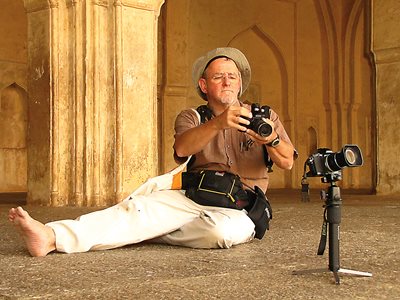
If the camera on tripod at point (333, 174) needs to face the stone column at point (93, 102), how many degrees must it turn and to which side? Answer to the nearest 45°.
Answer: approximately 180°

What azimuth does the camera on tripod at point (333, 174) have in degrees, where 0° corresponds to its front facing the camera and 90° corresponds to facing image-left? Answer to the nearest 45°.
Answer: approximately 315°

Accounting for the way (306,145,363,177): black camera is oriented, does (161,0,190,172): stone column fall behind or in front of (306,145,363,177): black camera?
behind

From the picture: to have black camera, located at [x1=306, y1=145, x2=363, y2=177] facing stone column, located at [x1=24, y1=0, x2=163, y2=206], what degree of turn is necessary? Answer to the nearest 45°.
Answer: approximately 180°

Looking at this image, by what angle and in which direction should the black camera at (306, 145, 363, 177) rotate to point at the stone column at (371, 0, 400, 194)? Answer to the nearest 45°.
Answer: approximately 135° to its left
